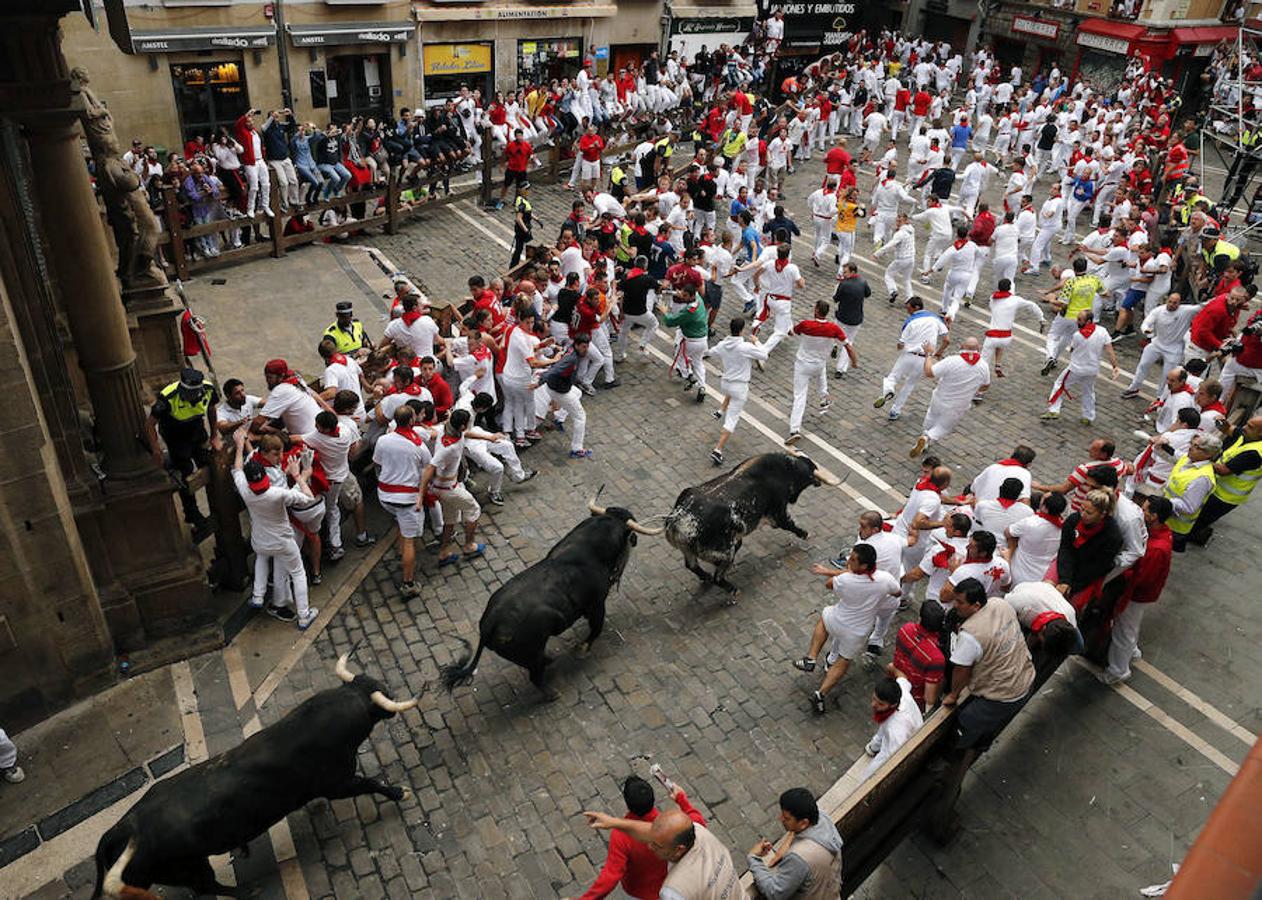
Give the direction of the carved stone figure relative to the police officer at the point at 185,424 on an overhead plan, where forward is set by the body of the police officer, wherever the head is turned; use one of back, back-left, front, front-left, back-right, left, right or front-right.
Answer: back-left

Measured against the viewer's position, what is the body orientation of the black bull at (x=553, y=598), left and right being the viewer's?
facing away from the viewer and to the right of the viewer

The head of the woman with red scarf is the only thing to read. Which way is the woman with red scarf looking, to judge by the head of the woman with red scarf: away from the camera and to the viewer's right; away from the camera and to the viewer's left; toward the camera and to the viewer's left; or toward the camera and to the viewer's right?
toward the camera and to the viewer's left

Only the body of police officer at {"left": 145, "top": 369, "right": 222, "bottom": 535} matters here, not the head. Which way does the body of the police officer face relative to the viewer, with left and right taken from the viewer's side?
facing the viewer and to the right of the viewer

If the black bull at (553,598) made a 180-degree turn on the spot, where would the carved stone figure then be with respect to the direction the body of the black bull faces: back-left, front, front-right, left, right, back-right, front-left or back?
right

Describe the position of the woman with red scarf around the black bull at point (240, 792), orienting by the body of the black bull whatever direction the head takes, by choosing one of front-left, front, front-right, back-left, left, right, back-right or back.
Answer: front-right

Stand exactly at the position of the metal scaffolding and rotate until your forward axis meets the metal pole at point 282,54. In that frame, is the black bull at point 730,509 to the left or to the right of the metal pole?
left

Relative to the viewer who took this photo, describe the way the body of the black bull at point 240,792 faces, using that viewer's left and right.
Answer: facing away from the viewer and to the right of the viewer

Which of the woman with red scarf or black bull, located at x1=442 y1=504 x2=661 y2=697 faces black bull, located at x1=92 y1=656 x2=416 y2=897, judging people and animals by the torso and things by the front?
the woman with red scarf

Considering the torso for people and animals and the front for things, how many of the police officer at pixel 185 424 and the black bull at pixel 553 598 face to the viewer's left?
0

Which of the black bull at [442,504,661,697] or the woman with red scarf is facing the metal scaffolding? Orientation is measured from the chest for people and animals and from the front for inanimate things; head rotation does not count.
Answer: the black bull

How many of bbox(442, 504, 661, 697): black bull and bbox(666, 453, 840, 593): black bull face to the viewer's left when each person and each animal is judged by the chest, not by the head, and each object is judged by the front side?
0

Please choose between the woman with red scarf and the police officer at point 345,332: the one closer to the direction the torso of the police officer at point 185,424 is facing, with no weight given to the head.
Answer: the woman with red scarf

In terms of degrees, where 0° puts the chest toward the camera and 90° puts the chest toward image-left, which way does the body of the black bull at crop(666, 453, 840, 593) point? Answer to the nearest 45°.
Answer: approximately 225°

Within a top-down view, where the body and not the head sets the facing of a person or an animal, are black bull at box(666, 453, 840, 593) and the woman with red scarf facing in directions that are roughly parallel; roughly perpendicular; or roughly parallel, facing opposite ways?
roughly parallel, facing opposite ways

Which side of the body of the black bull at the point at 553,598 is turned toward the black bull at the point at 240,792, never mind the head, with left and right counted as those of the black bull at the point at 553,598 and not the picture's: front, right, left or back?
back
